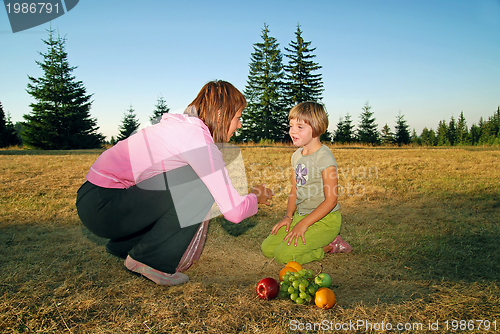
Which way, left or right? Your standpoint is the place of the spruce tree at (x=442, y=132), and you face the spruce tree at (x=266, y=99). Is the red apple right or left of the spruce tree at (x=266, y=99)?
left

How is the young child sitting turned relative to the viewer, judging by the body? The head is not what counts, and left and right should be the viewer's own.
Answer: facing the viewer and to the left of the viewer

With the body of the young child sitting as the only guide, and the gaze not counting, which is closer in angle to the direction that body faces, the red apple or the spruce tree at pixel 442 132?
the red apple

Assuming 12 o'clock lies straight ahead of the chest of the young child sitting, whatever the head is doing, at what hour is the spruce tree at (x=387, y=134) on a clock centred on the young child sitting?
The spruce tree is roughly at 5 o'clock from the young child sitting.

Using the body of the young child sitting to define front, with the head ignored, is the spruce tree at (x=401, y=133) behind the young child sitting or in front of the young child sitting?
behind

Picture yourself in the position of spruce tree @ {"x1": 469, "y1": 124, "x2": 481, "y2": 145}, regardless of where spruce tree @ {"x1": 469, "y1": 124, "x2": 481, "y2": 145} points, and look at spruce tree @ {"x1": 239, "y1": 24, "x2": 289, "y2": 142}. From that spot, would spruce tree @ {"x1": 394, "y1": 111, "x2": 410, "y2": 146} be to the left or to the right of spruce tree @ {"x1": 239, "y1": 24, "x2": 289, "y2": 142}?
right

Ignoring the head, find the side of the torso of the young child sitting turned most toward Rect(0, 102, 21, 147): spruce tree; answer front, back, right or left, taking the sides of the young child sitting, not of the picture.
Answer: right

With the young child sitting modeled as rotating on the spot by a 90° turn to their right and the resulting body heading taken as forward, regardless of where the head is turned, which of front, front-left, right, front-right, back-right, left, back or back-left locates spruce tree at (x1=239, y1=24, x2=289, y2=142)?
front-right

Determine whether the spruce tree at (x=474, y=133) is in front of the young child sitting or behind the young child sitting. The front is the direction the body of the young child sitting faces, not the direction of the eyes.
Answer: behind

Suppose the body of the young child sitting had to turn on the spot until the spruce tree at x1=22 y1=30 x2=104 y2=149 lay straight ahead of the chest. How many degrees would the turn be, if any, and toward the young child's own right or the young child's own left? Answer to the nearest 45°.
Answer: approximately 90° to the young child's own right

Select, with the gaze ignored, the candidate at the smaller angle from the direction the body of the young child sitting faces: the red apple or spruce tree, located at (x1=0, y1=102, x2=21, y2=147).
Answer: the red apple

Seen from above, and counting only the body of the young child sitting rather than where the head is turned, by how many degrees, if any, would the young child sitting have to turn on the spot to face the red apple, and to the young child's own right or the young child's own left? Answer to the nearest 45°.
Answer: approximately 45° to the young child's own left
